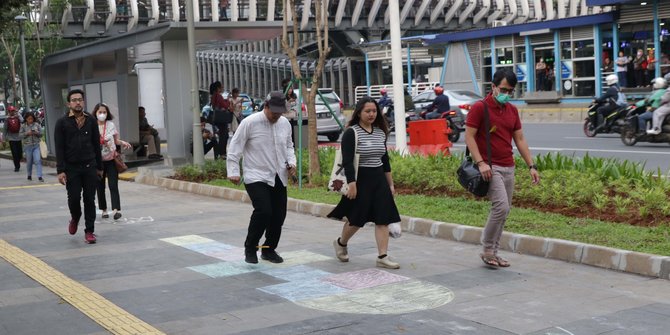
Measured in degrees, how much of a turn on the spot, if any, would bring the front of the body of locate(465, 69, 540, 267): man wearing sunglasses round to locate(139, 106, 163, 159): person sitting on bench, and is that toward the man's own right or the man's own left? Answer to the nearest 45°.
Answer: approximately 180°

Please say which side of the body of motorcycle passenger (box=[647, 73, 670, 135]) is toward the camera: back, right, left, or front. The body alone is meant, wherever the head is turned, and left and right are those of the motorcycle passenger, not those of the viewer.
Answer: left

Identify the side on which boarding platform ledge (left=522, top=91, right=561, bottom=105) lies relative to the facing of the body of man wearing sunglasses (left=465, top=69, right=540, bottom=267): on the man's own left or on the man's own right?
on the man's own left

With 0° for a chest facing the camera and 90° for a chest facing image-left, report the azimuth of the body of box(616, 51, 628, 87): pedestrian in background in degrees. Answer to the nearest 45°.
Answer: approximately 0°

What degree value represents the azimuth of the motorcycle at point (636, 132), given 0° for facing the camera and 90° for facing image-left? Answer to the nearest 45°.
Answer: approximately 90°

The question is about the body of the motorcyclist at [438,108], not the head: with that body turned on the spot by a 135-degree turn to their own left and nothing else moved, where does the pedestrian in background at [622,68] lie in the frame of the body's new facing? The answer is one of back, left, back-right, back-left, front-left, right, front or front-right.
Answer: left

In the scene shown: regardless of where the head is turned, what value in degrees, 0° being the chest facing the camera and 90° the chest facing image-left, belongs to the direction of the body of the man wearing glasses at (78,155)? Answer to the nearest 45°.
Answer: approximately 0°

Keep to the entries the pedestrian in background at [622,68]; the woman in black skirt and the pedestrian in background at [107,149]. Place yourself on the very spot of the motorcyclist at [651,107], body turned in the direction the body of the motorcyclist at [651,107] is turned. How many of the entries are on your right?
1

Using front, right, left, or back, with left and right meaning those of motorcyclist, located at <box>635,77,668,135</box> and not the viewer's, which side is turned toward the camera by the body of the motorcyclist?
left

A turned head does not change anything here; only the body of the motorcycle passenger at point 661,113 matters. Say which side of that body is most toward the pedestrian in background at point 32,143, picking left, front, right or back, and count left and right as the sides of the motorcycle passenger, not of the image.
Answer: front

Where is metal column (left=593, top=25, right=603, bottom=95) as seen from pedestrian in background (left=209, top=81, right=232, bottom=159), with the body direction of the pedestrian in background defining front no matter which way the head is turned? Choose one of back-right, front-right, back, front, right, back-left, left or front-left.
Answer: front-left

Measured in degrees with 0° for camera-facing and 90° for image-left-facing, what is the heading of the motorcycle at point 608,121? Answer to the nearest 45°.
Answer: approximately 90°
